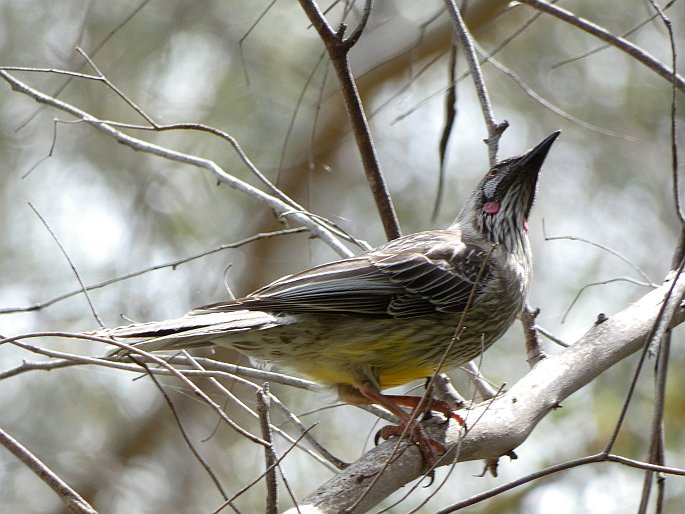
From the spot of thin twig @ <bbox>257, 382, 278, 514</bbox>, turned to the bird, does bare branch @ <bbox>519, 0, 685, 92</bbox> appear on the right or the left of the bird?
right

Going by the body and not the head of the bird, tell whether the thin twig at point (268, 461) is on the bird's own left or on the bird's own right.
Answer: on the bird's own right

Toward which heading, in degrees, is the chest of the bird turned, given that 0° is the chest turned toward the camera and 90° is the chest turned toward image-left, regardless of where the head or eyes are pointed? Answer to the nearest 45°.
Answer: approximately 270°

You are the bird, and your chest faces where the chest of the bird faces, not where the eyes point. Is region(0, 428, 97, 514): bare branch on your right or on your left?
on your right
